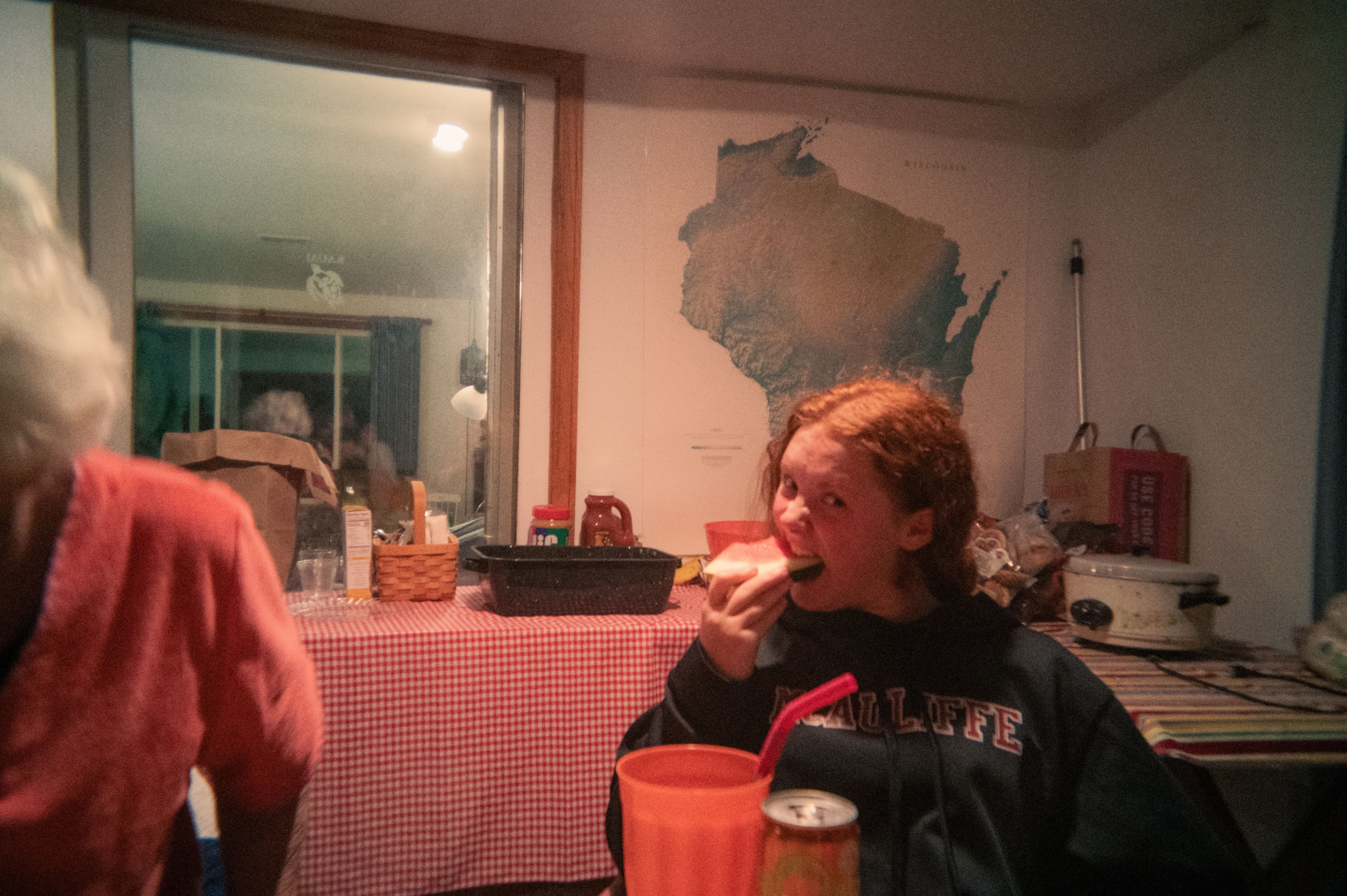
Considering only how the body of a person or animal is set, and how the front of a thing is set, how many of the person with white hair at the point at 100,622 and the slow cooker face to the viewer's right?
0

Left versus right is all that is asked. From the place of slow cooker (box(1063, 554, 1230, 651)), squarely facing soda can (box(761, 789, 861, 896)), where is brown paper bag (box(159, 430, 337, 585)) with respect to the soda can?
right

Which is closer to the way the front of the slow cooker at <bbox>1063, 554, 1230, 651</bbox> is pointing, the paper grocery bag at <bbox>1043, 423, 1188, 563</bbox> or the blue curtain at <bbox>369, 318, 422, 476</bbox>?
the blue curtain

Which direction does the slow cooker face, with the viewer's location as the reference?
facing the viewer and to the left of the viewer
